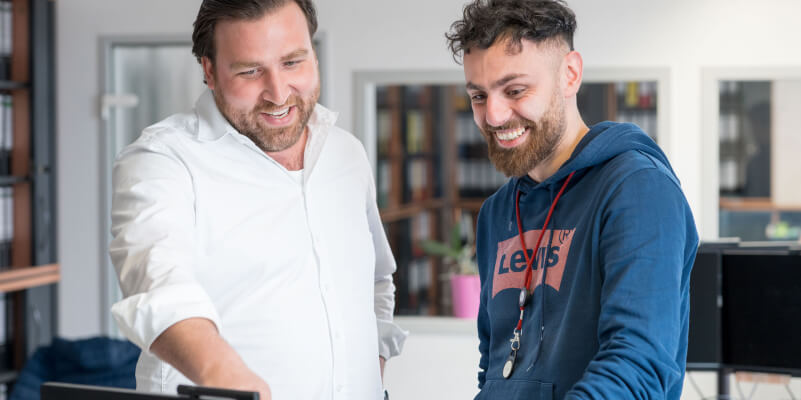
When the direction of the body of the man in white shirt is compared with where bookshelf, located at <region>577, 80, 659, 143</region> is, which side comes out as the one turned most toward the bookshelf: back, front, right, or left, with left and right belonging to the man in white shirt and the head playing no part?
left

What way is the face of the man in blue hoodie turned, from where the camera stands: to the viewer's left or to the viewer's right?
to the viewer's left

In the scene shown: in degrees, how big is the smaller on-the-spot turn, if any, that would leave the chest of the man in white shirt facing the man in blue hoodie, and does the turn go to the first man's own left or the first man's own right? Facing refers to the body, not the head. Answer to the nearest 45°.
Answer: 0° — they already face them

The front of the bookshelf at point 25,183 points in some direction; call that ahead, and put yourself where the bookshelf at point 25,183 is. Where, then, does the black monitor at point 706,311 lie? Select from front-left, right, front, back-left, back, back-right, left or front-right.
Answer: front-left

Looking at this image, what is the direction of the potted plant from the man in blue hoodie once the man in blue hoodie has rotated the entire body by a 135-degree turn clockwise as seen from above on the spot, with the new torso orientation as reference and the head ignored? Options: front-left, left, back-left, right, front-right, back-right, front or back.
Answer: front

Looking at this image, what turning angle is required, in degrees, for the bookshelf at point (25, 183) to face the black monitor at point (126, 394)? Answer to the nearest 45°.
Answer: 0° — it already faces it

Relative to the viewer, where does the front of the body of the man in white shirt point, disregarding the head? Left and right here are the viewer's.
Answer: facing the viewer and to the right of the viewer
